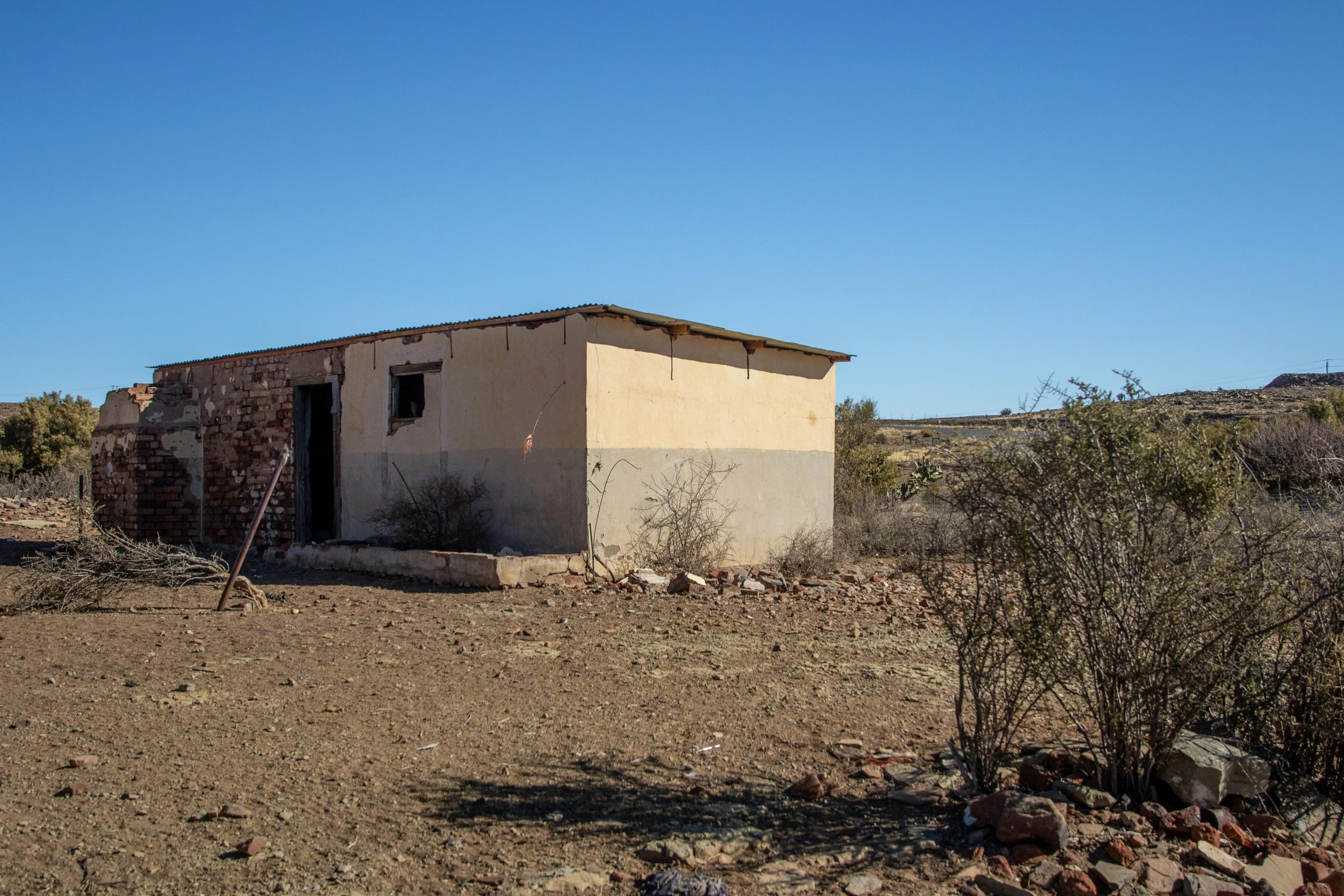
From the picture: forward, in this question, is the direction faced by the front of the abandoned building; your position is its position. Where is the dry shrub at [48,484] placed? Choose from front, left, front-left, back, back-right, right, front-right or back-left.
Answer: right

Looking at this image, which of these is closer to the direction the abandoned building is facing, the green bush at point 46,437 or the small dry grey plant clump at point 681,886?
the small dry grey plant clump

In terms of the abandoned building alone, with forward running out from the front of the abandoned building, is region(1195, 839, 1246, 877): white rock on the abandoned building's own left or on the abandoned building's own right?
on the abandoned building's own left

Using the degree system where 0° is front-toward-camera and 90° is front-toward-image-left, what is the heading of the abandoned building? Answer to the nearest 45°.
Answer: approximately 45°

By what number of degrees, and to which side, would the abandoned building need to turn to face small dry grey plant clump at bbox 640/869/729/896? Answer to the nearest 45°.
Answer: approximately 45° to its left

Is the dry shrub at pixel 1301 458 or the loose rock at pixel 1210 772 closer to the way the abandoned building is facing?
the loose rock

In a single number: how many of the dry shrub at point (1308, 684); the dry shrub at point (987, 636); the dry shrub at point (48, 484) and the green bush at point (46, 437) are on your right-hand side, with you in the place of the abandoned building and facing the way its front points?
2

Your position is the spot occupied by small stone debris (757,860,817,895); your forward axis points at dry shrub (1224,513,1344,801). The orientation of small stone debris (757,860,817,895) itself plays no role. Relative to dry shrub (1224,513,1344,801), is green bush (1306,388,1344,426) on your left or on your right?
left

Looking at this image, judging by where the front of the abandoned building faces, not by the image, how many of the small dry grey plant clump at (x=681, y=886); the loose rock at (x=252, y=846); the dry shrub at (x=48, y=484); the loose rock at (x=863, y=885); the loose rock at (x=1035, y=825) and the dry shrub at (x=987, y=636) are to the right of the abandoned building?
1

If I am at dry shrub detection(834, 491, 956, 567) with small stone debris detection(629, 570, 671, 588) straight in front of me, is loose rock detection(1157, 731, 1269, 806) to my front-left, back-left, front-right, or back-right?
front-left

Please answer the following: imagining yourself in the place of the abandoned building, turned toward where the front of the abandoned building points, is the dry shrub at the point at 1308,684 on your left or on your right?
on your left

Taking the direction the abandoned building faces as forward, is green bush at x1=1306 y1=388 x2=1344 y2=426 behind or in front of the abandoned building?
behind

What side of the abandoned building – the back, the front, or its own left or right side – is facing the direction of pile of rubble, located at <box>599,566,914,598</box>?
left

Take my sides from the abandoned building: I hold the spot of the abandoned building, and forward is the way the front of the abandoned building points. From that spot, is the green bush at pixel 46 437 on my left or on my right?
on my right

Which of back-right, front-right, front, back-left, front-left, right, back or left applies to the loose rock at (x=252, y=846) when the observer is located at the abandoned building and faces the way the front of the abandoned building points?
front-left

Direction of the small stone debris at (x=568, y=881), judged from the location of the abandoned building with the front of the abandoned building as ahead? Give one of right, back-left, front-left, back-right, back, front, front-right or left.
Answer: front-left

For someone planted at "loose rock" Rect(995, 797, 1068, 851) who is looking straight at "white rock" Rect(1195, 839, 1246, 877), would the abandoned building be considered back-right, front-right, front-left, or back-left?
back-left

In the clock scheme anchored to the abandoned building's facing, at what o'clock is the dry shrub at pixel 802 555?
The dry shrub is roughly at 8 o'clock from the abandoned building.
